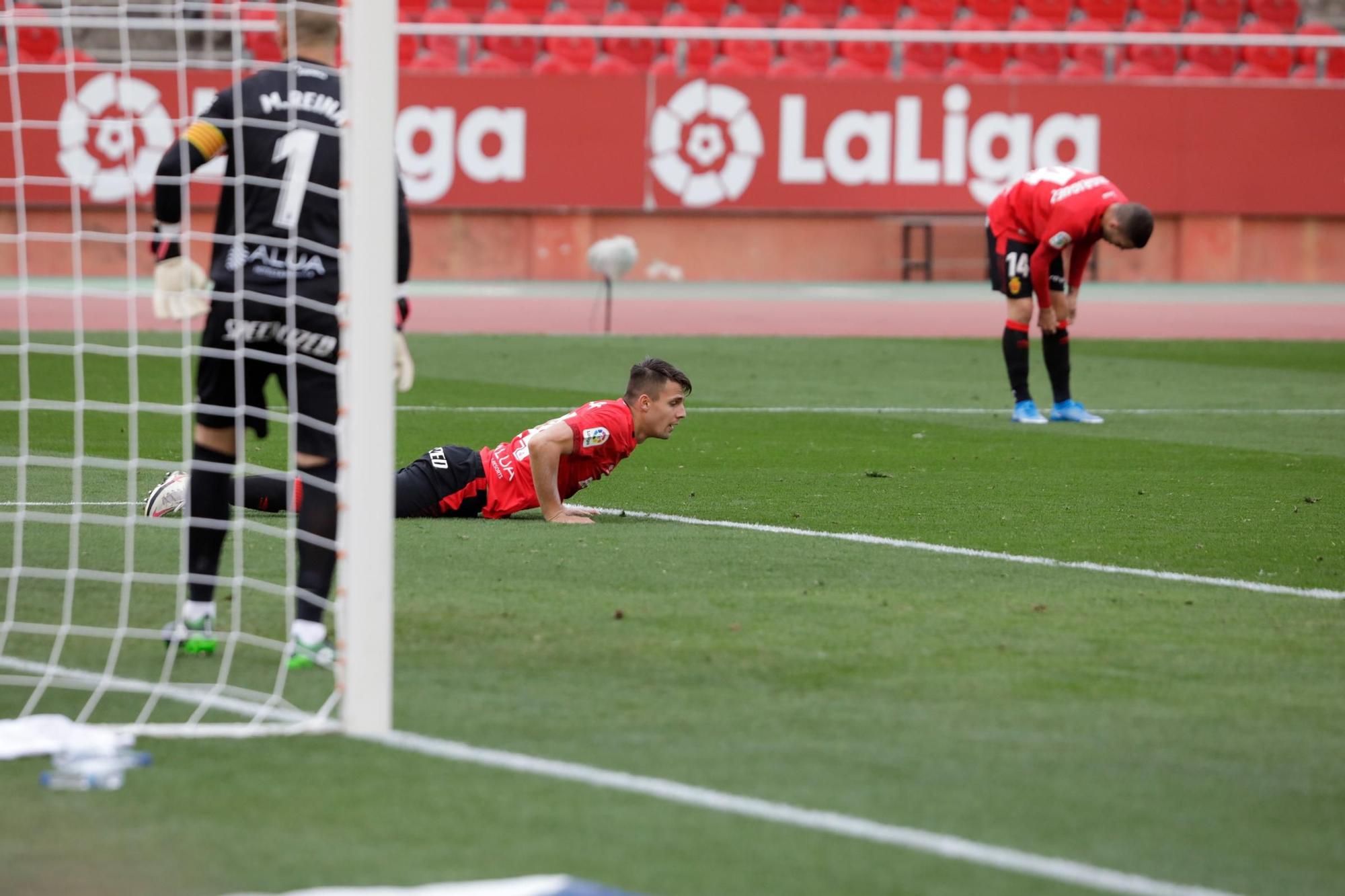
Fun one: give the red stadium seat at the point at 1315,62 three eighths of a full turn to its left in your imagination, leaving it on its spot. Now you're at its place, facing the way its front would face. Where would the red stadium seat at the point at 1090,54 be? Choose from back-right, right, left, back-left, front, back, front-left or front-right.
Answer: back-left

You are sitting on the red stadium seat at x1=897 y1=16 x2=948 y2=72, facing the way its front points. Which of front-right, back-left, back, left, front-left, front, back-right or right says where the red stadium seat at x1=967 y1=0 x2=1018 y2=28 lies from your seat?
back-left

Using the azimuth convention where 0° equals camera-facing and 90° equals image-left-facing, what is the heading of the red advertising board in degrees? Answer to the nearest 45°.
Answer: approximately 0°

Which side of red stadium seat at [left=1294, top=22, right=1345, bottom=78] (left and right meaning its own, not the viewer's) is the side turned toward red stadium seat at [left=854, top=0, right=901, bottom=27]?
right

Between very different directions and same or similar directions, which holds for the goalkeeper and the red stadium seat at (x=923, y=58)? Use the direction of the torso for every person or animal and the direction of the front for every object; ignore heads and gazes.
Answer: very different directions

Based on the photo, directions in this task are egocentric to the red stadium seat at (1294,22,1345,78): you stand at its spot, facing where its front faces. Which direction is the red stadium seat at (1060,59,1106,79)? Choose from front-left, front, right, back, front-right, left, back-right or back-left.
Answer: right

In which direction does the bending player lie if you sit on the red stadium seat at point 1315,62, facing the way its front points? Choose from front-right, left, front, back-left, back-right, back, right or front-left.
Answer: front

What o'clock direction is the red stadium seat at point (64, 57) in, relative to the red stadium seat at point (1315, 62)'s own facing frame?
the red stadium seat at point (64, 57) is roughly at 2 o'clock from the red stadium seat at point (1315, 62).

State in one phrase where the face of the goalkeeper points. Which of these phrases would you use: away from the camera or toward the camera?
away from the camera

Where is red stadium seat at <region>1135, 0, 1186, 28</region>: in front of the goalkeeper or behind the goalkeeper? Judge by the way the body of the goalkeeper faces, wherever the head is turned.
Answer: in front

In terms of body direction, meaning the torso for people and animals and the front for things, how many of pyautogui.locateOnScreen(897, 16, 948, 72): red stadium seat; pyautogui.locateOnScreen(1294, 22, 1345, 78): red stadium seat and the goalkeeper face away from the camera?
1

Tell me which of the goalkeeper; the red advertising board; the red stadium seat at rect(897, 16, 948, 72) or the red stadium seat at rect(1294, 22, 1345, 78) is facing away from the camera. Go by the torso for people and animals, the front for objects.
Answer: the goalkeeper

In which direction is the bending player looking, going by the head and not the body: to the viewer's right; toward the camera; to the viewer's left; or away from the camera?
to the viewer's right

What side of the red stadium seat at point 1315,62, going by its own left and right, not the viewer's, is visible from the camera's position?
front

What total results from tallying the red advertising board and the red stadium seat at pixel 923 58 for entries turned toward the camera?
2

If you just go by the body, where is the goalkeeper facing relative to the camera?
away from the camera

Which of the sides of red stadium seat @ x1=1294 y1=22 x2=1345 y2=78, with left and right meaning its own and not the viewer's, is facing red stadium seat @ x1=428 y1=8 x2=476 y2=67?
right

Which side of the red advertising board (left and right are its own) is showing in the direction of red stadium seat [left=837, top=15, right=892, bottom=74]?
back

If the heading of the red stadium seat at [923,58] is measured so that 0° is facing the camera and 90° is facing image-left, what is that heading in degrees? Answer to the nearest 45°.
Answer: approximately 0°

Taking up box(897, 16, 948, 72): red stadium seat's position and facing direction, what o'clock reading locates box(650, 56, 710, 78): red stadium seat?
box(650, 56, 710, 78): red stadium seat is roughly at 2 o'clock from box(897, 16, 948, 72): red stadium seat.

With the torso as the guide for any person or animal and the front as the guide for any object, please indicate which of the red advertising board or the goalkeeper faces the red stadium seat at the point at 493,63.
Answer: the goalkeeper

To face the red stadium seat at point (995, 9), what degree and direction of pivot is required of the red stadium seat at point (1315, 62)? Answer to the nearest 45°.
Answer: approximately 90° to its right
